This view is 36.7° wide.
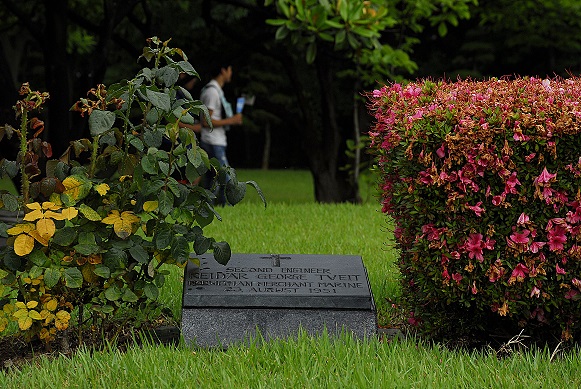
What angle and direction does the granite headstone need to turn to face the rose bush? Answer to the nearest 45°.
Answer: approximately 90° to its right

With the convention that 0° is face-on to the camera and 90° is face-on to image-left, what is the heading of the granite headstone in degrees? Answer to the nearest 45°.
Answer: approximately 0°
